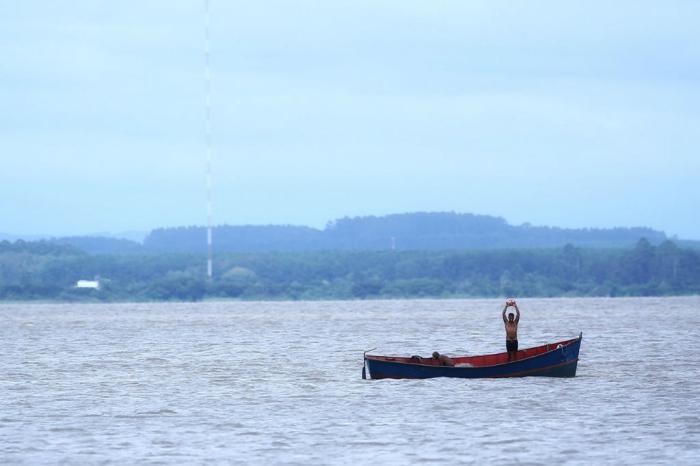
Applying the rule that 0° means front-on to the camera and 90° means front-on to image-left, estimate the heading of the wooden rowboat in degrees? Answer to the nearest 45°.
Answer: approximately 270°
